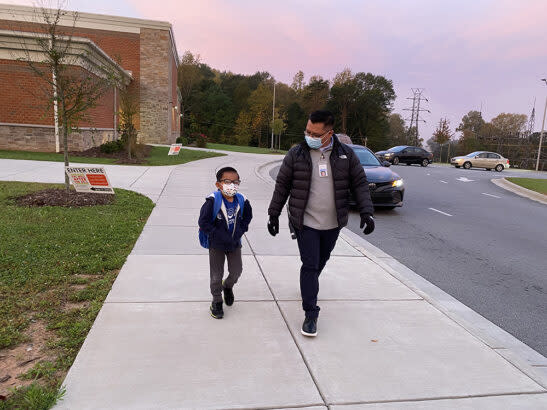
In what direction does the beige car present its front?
to the viewer's left

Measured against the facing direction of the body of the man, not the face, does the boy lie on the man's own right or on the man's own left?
on the man's own right

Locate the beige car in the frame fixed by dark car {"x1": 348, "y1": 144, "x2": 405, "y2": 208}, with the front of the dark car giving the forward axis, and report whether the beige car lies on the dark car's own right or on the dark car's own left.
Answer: on the dark car's own left

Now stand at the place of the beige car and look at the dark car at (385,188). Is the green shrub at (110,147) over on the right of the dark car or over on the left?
right

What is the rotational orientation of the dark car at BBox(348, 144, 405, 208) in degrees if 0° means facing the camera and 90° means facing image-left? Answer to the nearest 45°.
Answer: approximately 315°

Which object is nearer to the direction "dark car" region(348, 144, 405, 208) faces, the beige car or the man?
the man

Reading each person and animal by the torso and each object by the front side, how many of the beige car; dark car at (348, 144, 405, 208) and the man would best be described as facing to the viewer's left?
1

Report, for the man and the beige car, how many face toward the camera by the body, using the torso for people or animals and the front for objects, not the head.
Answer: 1

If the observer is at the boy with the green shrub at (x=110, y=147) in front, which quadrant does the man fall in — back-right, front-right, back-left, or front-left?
back-right

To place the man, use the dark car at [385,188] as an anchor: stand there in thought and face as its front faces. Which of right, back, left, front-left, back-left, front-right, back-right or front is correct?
front-right

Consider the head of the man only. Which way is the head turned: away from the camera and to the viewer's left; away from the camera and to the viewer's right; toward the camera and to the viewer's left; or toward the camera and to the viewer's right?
toward the camera and to the viewer's left

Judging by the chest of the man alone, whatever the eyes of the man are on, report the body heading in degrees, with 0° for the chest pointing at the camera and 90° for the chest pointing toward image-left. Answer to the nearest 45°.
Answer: approximately 0°
